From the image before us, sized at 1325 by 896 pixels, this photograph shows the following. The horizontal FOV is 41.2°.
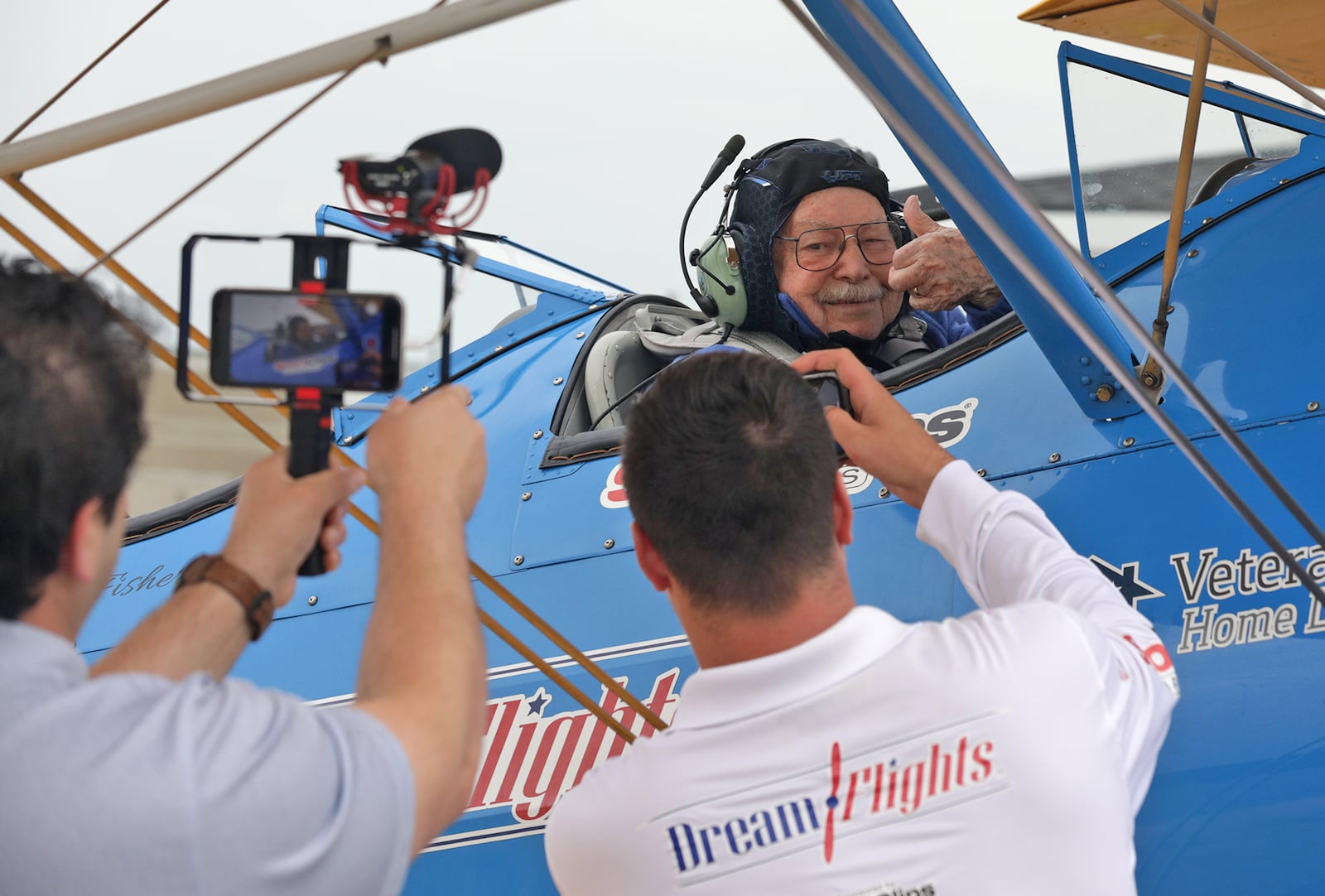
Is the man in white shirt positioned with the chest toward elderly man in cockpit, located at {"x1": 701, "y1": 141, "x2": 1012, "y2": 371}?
yes

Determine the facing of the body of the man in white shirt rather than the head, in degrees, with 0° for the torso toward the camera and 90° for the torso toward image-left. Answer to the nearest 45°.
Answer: approximately 180°

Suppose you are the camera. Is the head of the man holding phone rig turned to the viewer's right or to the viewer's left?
to the viewer's right

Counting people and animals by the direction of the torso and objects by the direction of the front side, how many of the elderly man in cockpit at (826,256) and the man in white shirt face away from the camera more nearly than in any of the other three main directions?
1

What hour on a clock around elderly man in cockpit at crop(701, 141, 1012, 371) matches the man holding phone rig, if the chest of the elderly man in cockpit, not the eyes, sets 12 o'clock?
The man holding phone rig is roughly at 2 o'clock from the elderly man in cockpit.

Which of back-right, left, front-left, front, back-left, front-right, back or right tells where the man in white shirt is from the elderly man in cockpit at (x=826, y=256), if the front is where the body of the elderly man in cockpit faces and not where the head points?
front-right

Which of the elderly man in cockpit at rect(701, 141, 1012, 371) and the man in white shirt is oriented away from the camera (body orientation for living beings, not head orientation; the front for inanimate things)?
the man in white shirt

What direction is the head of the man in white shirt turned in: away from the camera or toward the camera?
away from the camera

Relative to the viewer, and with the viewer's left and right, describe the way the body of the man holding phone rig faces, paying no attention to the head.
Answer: facing away from the viewer and to the right of the viewer

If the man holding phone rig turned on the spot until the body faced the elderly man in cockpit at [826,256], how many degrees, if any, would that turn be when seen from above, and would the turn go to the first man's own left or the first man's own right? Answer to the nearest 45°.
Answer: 0° — they already face them
